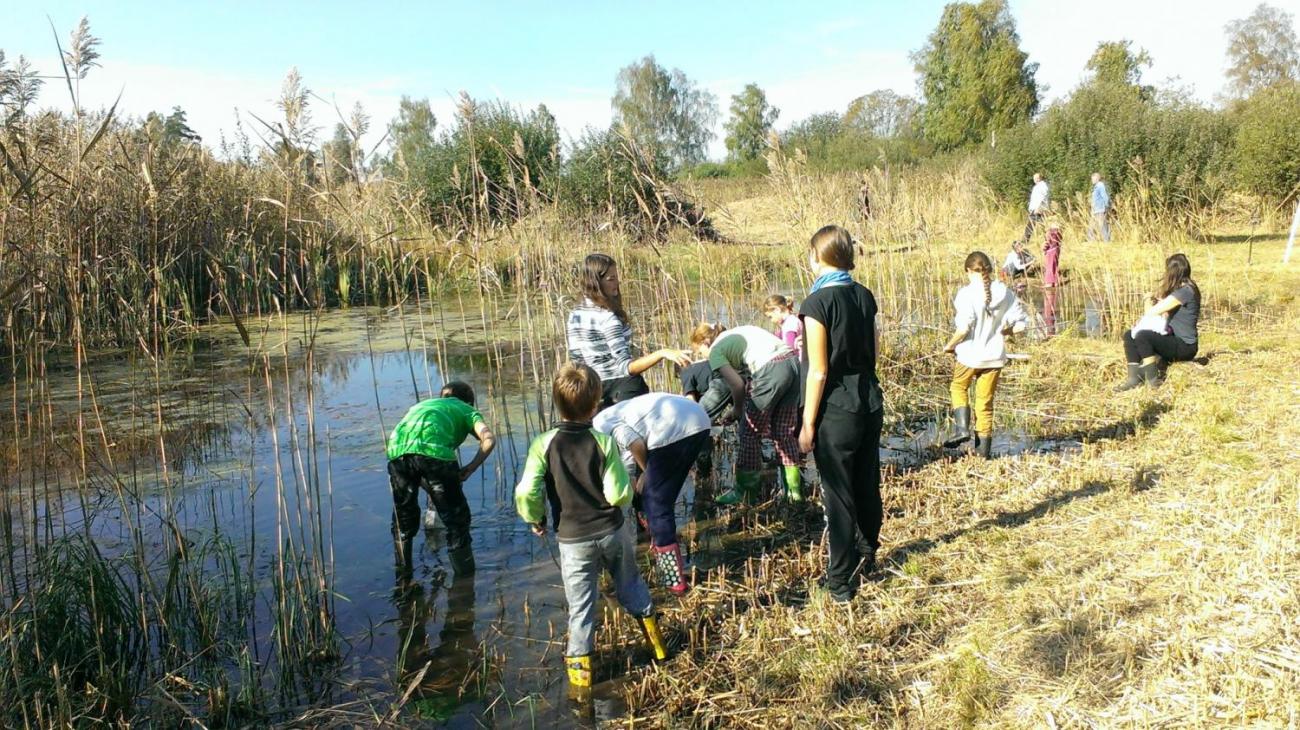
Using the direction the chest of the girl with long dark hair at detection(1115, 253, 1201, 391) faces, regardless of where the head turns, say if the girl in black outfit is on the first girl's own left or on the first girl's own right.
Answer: on the first girl's own left

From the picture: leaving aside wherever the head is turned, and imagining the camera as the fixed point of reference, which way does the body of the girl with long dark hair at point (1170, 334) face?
to the viewer's left

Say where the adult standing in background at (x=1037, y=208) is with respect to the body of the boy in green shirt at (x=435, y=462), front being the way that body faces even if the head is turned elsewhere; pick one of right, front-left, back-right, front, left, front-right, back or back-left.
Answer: front

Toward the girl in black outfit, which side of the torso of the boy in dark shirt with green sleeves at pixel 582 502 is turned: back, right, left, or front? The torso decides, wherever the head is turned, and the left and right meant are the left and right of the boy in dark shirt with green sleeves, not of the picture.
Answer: right

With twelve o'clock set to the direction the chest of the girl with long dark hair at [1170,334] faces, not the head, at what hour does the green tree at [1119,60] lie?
The green tree is roughly at 3 o'clock from the girl with long dark hair.

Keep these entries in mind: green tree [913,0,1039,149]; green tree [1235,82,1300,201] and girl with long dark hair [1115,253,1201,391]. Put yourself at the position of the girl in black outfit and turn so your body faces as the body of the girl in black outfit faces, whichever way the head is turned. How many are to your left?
0

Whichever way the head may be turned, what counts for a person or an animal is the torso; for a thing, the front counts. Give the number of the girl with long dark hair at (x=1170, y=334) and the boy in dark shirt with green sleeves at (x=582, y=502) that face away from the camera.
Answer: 1

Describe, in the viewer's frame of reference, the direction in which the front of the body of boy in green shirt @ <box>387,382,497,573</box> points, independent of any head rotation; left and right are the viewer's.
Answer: facing away from the viewer and to the right of the viewer

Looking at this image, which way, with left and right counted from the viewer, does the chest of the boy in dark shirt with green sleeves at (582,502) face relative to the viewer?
facing away from the viewer

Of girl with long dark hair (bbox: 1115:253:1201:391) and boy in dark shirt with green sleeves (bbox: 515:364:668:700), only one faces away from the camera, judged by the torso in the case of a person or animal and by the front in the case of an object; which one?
the boy in dark shirt with green sleeves

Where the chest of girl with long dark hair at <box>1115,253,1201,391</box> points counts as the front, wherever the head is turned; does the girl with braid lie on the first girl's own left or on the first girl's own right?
on the first girl's own left

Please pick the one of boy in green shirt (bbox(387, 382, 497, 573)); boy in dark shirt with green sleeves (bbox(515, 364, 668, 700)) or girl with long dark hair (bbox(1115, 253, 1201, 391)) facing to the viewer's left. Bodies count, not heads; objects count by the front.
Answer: the girl with long dark hair

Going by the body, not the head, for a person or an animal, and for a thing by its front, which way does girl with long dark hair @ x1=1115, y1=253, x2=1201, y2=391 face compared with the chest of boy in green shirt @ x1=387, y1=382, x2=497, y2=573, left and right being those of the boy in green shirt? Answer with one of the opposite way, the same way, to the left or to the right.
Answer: to the left

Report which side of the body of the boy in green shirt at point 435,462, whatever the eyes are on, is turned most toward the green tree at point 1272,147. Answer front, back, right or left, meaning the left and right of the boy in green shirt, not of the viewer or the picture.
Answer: front

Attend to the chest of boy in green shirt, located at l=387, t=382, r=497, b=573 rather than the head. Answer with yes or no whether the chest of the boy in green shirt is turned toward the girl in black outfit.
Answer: no

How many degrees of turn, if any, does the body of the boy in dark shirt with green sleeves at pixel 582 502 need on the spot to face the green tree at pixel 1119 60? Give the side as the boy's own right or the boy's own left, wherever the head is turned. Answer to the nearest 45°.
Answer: approximately 45° to the boy's own right

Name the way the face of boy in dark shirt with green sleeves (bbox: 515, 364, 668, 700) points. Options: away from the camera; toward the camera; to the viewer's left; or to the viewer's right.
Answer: away from the camera
